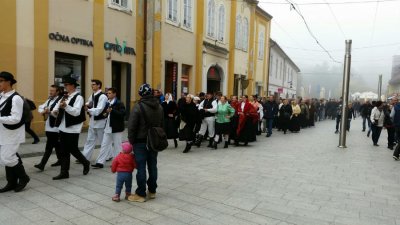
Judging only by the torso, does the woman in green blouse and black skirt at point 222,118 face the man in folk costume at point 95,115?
yes

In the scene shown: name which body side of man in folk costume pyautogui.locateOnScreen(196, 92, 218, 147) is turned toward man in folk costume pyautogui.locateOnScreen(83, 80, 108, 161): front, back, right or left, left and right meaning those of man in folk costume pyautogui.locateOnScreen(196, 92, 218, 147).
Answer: front

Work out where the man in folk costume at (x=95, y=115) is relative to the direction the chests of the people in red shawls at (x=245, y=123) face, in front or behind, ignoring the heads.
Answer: in front

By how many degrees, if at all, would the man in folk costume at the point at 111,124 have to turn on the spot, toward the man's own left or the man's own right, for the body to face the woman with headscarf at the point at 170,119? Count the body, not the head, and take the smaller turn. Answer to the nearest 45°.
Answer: approximately 180°

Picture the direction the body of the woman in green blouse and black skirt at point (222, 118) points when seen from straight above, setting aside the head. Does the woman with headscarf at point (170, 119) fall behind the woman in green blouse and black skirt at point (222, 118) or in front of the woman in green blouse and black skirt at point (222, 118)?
in front

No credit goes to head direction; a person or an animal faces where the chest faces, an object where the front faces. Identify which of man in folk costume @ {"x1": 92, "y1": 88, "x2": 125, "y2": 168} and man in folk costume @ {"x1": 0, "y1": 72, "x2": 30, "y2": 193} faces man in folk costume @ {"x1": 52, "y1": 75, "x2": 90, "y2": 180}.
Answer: man in folk costume @ {"x1": 92, "y1": 88, "x2": 125, "y2": 168}

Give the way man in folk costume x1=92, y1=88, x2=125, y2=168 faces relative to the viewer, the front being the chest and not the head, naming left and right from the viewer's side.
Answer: facing the viewer and to the left of the viewer

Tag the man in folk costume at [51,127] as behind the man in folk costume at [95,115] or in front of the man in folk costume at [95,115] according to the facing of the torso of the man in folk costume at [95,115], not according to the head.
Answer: in front

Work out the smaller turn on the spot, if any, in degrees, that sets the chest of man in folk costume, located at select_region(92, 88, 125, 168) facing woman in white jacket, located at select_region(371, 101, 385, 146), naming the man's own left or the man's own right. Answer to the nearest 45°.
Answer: approximately 135° to the man's own left
